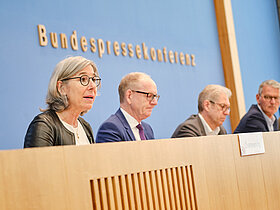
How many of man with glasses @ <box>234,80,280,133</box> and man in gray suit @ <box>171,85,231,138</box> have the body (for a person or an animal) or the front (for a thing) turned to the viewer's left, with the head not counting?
0

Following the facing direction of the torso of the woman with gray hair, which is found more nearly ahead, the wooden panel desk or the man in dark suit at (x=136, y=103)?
the wooden panel desk

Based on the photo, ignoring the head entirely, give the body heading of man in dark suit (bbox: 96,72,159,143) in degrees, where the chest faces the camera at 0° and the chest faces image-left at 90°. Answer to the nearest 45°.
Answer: approximately 315°

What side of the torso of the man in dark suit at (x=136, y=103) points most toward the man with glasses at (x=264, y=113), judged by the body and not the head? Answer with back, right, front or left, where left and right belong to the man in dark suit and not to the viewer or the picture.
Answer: left
